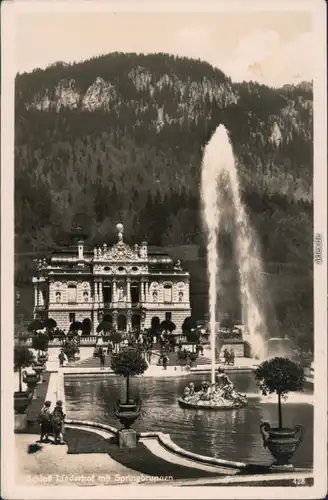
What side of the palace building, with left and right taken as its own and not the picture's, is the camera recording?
front

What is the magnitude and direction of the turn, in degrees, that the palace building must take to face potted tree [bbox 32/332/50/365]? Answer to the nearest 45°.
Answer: approximately 45° to its right

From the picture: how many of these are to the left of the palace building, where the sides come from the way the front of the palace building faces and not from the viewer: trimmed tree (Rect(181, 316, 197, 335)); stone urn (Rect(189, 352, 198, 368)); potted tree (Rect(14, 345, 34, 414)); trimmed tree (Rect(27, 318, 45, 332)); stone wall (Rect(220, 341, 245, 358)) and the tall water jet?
4

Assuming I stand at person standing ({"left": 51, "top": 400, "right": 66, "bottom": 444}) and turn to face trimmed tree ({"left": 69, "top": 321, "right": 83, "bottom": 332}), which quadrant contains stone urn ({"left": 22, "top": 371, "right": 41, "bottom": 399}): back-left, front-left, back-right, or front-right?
front-left

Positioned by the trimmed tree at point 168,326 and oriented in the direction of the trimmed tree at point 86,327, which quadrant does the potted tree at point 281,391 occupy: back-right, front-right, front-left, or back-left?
back-left

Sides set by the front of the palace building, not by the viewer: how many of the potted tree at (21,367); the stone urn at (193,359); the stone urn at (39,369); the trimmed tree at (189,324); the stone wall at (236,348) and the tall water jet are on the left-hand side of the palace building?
4

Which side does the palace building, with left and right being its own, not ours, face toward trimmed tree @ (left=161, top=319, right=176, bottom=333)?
left

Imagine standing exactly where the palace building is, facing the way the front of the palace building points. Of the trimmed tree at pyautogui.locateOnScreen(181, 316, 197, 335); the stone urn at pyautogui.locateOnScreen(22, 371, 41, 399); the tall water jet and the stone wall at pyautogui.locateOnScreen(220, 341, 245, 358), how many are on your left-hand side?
3
